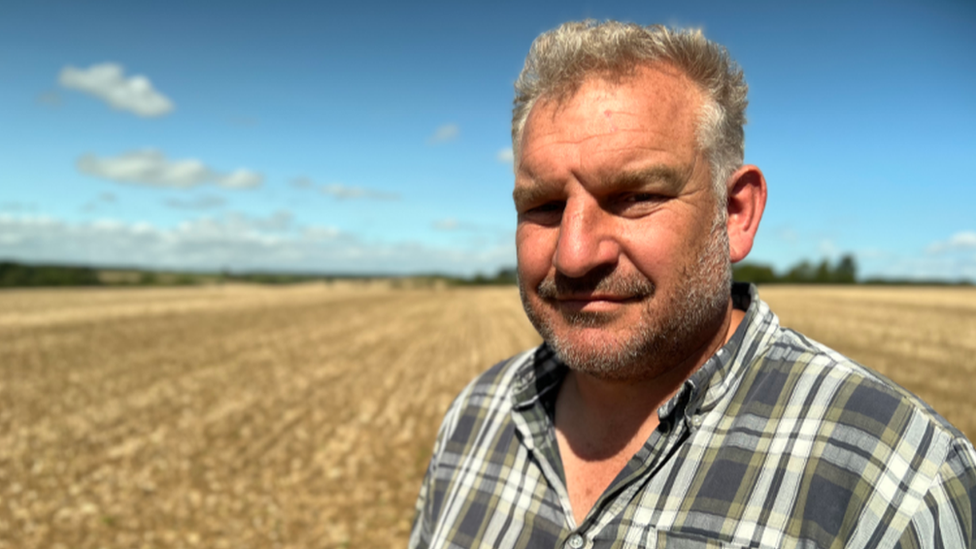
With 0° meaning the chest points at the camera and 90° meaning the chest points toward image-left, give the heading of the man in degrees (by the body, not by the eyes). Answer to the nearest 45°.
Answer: approximately 45°

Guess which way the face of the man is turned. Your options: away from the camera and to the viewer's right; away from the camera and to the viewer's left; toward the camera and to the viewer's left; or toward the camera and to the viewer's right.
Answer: toward the camera and to the viewer's left
